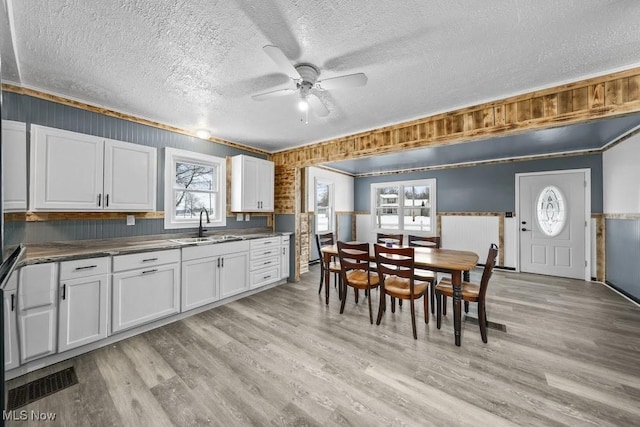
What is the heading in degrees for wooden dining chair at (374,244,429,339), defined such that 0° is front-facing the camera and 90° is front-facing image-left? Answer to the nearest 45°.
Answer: approximately 225°

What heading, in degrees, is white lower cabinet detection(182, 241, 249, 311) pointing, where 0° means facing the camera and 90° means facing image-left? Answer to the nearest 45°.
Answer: approximately 315°

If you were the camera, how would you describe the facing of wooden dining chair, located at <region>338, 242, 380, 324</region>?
facing away from the viewer and to the right of the viewer

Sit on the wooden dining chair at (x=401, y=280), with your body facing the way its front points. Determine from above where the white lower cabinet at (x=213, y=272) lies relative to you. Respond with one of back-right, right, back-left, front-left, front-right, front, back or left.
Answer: back-left

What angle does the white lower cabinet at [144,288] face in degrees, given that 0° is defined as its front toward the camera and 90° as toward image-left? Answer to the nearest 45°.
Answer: approximately 315°

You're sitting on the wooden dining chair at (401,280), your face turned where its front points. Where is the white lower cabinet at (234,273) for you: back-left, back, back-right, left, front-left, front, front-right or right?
back-left

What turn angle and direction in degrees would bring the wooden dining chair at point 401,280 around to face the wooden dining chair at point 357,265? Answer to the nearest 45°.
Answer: approximately 135° to its left
